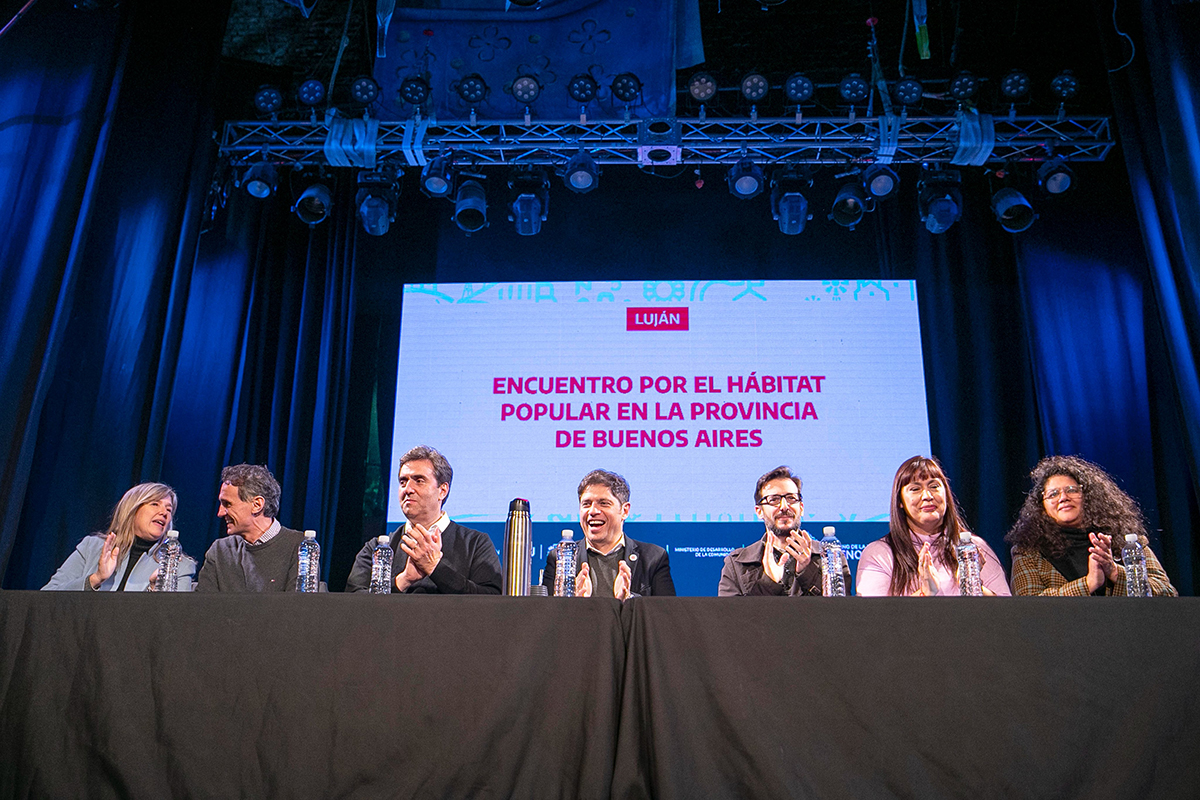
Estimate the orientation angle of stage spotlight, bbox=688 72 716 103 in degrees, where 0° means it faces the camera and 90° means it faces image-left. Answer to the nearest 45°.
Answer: approximately 0°

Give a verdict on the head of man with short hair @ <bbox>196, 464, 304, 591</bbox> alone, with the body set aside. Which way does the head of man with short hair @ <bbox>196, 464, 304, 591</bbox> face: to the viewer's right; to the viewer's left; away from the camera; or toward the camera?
to the viewer's left

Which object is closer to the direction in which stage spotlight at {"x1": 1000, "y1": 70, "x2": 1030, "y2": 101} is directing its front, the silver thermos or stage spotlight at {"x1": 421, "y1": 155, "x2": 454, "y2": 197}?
the silver thermos

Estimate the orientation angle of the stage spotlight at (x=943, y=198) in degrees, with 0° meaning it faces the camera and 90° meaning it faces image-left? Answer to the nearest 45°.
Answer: approximately 0°

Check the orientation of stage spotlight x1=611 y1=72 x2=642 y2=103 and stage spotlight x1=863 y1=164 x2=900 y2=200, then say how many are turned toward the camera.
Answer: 2

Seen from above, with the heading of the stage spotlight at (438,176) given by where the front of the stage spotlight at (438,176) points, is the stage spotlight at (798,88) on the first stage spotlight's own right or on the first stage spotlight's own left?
on the first stage spotlight's own left

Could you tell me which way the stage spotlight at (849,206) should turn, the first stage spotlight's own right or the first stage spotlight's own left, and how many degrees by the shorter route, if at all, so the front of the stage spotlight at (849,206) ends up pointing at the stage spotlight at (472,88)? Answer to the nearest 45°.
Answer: approximately 45° to the first stage spotlight's own right
